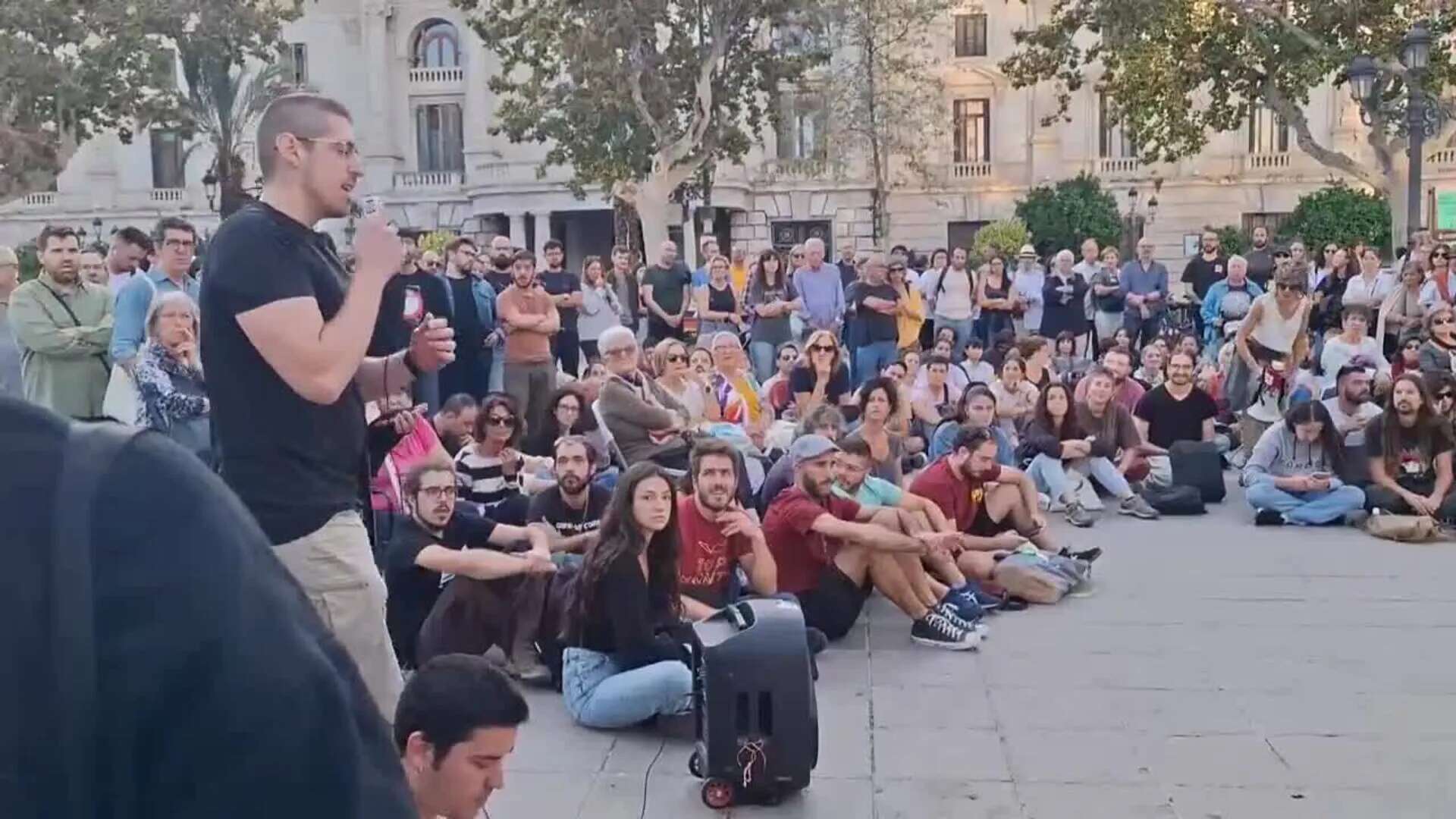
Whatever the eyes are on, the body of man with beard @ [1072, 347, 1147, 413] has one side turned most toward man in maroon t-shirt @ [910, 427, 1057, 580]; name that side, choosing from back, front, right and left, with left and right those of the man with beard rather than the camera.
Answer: front

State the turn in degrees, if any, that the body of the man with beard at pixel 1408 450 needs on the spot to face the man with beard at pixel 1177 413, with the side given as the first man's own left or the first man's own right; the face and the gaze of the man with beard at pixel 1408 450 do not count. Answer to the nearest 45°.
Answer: approximately 135° to the first man's own right

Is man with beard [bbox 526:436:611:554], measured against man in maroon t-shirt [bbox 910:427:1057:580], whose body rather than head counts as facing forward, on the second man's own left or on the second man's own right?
on the second man's own right

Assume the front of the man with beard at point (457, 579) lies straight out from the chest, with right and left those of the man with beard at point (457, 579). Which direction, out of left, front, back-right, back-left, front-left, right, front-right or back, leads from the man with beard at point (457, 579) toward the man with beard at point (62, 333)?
back

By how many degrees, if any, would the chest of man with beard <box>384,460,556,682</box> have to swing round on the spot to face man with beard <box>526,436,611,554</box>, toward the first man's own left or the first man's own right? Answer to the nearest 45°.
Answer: approximately 90° to the first man's own left
